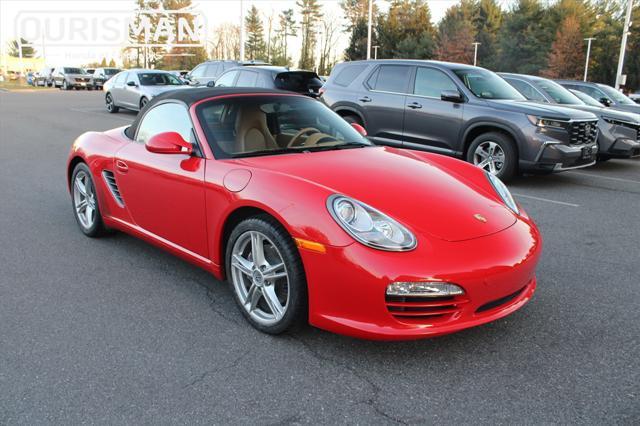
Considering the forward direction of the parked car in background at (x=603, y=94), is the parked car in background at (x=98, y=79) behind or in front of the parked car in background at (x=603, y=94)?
behind

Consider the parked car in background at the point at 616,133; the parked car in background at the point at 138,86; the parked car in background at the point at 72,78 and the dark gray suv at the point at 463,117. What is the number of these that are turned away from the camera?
0

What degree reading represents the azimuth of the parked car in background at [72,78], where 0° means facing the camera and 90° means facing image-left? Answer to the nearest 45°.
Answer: approximately 315°

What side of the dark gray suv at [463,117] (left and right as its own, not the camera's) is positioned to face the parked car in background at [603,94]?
left

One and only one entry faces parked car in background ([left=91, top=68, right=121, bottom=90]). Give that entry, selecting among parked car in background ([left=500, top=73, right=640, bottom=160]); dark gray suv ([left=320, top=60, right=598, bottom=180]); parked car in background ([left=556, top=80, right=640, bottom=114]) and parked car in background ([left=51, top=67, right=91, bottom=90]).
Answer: parked car in background ([left=51, top=67, right=91, bottom=90])

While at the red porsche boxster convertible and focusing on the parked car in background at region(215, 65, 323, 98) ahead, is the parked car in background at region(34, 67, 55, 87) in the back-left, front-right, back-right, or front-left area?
front-left

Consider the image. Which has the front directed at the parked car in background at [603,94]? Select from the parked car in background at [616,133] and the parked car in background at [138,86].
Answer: the parked car in background at [138,86]

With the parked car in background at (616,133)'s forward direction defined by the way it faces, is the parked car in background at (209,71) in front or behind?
behind

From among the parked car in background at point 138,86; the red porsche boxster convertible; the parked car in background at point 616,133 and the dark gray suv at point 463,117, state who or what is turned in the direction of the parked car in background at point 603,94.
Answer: the parked car in background at point 138,86

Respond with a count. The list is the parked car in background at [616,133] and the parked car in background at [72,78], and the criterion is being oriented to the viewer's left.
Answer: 0

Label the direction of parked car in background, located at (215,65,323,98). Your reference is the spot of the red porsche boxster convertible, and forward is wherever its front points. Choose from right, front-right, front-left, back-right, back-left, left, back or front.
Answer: back-left
